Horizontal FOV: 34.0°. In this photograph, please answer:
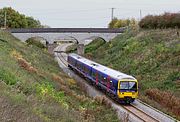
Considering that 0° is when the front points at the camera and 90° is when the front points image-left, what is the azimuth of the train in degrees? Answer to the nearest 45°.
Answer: approximately 315°

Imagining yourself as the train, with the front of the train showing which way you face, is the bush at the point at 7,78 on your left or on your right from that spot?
on your right
